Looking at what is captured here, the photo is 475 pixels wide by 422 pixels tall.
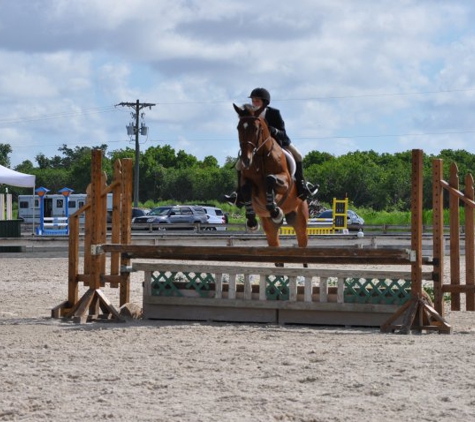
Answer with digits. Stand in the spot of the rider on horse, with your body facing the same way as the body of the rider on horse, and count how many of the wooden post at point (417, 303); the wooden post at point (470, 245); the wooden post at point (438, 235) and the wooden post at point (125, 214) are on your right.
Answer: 1

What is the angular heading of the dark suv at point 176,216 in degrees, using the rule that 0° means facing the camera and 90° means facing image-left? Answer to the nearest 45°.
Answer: approximately 45°

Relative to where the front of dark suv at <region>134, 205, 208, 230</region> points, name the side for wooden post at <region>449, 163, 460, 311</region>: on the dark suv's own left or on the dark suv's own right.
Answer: on the dark suv's own left

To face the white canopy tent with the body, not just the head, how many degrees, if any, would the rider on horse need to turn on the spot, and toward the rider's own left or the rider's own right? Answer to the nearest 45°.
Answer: approximately 135° to the rider's own right

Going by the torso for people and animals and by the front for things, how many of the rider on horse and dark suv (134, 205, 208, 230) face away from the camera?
0

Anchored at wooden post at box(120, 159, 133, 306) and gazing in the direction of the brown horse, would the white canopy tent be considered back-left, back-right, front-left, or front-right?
back-left

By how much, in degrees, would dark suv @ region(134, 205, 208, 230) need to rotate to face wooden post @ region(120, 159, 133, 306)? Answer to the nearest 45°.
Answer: approximately 45° to its left

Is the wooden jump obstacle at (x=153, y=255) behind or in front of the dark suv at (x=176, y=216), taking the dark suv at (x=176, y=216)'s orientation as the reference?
in front

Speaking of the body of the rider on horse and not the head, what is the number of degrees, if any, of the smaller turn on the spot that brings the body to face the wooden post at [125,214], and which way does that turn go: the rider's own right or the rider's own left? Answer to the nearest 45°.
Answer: approximately 90° to the rider's own right

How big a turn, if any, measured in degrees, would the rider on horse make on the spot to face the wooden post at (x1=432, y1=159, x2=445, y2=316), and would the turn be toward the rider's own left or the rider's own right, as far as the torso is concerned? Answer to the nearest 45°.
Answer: approximately 45° to the rider's own left
